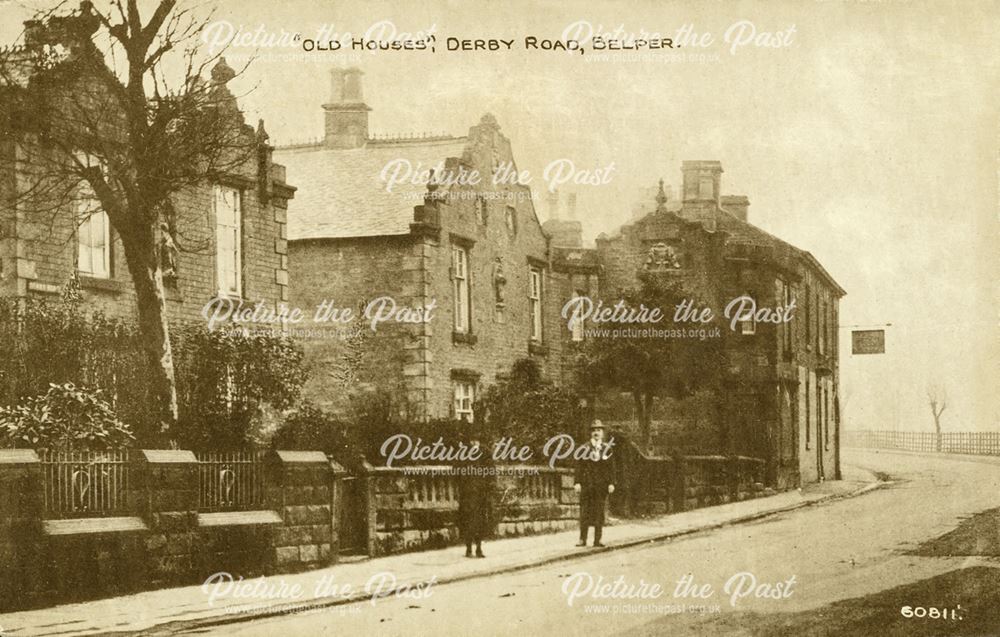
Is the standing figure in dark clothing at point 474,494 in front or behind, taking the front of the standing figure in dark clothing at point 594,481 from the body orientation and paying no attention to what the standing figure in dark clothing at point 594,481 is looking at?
in front

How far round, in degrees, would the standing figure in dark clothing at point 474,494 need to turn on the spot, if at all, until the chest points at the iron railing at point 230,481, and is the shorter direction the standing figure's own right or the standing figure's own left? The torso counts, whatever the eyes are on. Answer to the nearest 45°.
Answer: approximately 45° to the standing figure's own right

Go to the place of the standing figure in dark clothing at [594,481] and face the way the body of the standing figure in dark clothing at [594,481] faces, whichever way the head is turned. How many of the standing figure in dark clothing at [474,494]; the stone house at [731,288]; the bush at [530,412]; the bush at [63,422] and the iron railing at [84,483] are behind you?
2

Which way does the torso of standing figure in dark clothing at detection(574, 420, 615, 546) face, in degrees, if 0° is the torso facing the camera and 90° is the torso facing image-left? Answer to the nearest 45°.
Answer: approximately 0°

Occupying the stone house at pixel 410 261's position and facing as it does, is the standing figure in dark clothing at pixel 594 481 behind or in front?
in front

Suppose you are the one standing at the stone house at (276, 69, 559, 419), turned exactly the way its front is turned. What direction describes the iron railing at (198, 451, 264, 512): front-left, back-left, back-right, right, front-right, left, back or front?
front-right

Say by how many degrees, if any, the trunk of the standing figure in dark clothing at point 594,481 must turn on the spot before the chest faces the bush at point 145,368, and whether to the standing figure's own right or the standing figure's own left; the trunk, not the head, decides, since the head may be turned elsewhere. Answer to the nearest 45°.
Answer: approximately 90° to the standing figure's own right

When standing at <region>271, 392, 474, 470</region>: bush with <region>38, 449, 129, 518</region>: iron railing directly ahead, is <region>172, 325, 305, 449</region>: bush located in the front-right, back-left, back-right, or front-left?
front-right

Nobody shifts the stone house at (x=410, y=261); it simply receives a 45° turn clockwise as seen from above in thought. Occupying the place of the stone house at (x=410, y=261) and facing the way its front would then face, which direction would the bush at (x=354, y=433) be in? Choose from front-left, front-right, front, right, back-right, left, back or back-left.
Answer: front

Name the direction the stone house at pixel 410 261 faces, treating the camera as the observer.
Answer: facing the viewer and to the right of the viewer

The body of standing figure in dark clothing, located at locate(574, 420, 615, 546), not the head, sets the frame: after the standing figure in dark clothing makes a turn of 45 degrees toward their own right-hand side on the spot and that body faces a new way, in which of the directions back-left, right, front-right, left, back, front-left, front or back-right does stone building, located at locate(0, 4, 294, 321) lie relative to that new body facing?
front-right
